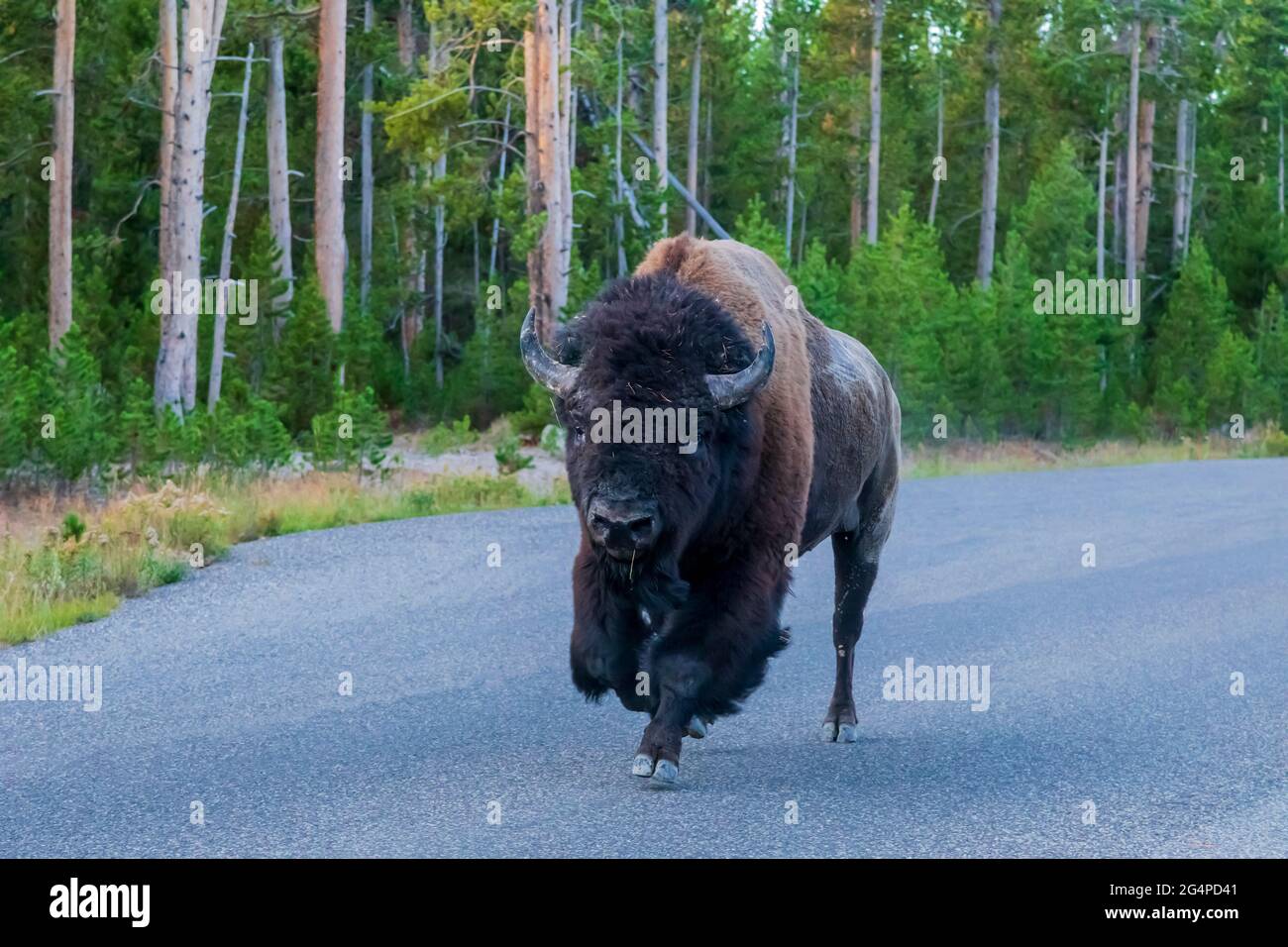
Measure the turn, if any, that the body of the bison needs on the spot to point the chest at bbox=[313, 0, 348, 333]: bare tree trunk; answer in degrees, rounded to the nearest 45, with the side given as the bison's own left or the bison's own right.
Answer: approximately 135° to the bison's own right

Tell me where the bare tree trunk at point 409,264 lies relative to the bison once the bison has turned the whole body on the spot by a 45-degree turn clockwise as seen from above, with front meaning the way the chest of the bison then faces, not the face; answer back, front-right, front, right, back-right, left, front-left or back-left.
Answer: right

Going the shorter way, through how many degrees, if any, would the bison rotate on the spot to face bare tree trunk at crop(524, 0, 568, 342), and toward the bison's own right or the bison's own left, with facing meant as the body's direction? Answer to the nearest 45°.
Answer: approximately 135° to the bison's own right

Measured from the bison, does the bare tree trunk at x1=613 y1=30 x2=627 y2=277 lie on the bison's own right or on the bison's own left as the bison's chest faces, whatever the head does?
on the bison's own right

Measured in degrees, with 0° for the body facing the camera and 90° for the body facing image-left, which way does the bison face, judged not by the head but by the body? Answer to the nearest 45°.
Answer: approximately 45°

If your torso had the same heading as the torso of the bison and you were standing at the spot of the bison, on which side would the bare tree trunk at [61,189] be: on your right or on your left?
on your right

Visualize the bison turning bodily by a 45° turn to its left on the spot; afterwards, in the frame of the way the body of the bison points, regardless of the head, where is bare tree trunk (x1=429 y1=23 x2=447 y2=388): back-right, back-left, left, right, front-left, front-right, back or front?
back

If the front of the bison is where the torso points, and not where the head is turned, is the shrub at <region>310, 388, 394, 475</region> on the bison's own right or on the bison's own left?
on the bison's own right

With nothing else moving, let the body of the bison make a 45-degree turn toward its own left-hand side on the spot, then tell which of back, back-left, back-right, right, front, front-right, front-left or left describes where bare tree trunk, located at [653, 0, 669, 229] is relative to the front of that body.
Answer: back

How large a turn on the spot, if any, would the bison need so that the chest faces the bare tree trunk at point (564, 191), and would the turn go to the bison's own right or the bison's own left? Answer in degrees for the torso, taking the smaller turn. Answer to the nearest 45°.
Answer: approximately 135° to the bison's own right
